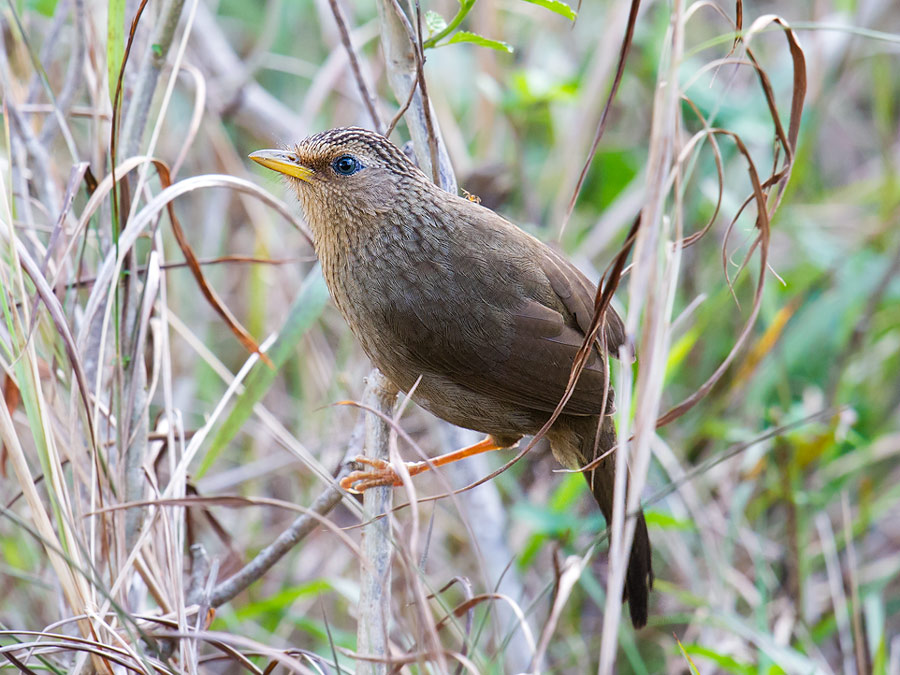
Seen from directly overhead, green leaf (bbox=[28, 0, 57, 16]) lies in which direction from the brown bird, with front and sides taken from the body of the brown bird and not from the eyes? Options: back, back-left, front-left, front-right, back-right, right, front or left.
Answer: front-right

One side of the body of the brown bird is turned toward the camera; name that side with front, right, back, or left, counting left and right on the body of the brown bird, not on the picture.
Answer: left

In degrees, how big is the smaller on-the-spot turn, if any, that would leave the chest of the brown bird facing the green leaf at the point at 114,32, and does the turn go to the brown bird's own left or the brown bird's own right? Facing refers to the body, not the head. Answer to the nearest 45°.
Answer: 0° — it already faces it

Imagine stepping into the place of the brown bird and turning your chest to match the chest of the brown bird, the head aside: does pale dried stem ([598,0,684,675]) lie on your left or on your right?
on your left

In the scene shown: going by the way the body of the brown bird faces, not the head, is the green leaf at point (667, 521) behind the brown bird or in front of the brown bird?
behind
